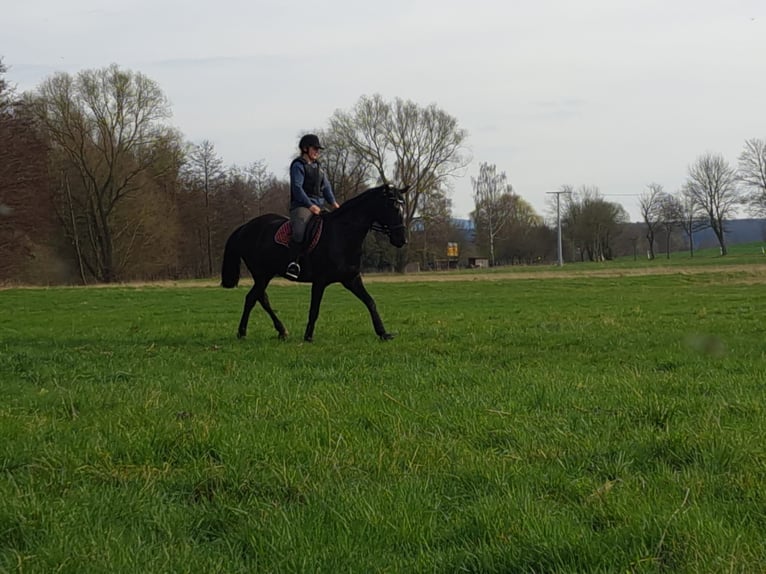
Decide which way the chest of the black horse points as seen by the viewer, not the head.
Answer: to the viewer's right
